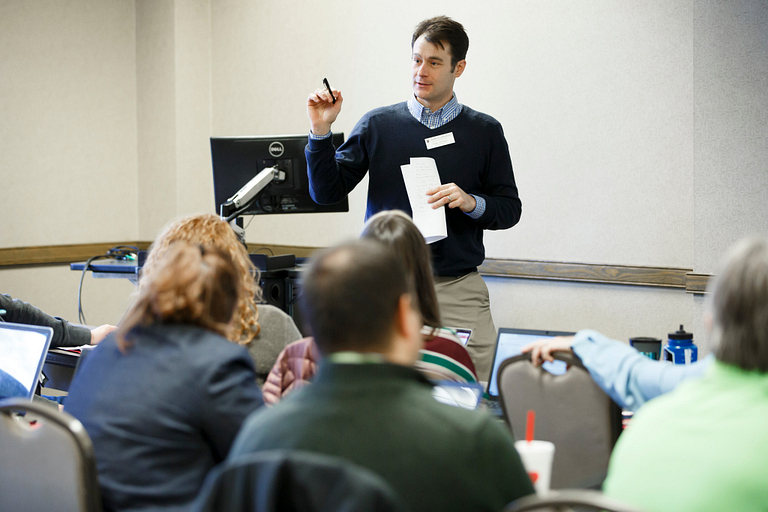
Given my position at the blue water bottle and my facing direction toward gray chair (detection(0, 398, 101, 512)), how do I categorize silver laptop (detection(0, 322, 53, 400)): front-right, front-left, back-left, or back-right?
front-right

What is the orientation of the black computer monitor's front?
away from the camera

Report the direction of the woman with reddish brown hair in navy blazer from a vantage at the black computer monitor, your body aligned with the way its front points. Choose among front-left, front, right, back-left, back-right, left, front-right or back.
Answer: back

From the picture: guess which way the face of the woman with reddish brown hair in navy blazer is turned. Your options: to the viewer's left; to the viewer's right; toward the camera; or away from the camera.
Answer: away from the camera

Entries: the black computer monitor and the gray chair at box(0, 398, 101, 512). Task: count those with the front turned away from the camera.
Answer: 2

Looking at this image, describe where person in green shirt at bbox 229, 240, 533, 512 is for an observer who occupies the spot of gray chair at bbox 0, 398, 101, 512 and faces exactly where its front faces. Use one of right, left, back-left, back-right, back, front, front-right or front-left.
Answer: back-right

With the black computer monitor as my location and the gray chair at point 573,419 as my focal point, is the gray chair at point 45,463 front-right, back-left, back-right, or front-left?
front-right

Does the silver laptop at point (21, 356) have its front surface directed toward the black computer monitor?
no

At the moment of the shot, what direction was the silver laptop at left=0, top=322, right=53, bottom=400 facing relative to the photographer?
facing the viewer and to the left of the viewer

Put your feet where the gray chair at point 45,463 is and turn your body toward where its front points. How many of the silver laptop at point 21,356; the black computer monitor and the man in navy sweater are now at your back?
0

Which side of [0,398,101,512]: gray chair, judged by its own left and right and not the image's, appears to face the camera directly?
back

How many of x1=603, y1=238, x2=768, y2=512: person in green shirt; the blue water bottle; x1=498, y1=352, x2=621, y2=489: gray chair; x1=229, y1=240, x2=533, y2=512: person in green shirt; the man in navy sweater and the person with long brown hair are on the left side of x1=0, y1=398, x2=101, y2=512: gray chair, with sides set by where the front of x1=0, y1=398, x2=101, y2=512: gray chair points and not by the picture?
0

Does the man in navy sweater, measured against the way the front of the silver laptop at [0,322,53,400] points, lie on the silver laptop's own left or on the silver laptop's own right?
on the silver laptop's own left

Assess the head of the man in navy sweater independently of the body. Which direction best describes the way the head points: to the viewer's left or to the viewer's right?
to the viewer's left

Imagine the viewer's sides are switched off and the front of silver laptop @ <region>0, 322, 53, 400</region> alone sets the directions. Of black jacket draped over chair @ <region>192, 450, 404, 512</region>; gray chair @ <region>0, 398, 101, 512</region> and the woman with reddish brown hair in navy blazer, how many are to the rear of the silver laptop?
0

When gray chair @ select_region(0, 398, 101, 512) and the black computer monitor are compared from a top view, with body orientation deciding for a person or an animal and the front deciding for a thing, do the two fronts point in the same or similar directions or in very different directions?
same or similar directions

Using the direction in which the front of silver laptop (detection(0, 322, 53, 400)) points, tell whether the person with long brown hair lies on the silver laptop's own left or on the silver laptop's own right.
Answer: on the silver laptop's own left

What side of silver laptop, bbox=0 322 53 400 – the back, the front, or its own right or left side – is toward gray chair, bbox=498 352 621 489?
left

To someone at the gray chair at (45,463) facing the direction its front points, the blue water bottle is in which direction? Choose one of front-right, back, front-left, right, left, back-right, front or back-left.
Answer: right
